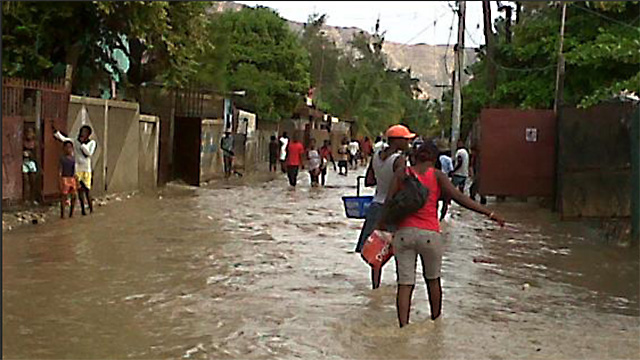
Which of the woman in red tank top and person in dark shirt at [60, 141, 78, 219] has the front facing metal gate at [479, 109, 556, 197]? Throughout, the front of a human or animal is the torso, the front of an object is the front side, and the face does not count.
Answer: the woman in red tank top

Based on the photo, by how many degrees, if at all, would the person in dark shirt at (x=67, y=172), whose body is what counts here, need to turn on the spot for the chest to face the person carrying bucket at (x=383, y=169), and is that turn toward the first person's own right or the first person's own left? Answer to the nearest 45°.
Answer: approximately 45° to the first person's own left

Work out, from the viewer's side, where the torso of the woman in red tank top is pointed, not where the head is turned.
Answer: away from the camera

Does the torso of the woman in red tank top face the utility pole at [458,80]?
yes

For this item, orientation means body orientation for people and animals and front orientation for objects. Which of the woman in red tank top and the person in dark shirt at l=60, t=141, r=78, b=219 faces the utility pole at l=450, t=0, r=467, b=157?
the woman in red tank top

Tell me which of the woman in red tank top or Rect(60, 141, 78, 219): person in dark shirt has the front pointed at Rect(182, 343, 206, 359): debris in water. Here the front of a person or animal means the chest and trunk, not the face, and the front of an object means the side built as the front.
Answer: the person in dark shirt

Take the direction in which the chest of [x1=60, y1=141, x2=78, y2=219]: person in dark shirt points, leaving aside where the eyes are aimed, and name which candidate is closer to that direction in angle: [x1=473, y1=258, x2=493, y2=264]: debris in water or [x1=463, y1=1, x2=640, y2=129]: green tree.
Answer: the debris in water

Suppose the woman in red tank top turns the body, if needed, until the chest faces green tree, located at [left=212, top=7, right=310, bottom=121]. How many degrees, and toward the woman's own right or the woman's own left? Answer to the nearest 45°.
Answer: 0° — they already face it

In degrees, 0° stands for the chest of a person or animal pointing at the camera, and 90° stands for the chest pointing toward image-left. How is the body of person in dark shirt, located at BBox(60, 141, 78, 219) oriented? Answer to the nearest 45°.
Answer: approximately 0°

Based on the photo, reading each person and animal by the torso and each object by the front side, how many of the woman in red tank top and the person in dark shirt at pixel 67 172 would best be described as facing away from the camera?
1

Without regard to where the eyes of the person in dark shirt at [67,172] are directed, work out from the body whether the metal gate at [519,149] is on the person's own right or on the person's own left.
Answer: on the person's own left
